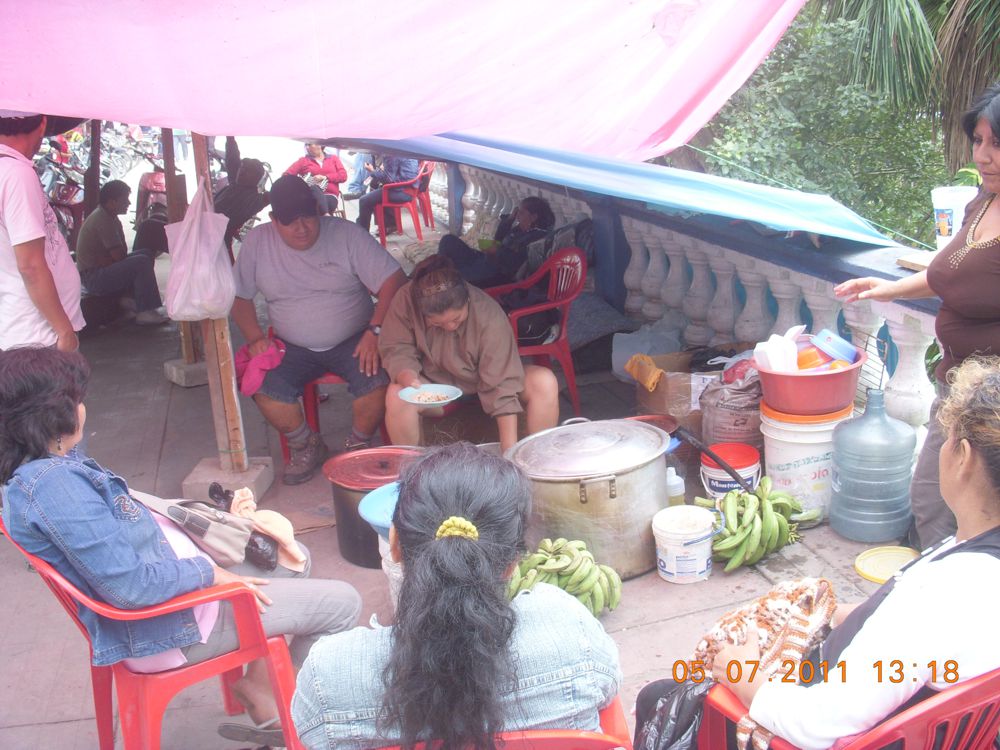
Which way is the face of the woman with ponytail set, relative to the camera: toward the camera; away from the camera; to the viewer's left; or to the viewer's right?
away from the camera

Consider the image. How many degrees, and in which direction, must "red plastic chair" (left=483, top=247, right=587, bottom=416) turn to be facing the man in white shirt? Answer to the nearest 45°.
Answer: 0° — it already faces them

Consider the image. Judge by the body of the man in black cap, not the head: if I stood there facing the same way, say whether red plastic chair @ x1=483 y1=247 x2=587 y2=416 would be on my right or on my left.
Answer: on my left

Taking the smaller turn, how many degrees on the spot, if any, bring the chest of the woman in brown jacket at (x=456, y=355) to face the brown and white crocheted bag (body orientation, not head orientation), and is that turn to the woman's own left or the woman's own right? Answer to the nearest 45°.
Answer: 0° — they already face it

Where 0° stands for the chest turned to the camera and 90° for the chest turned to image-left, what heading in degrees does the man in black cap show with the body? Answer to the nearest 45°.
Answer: approximately 0°

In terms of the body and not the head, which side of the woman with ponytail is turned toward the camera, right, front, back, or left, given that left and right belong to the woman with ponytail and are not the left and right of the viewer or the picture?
back

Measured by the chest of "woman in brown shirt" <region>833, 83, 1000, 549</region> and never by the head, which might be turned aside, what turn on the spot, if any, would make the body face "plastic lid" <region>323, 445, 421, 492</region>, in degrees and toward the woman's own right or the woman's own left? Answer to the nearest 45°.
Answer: approximately 45° to the woman's own right

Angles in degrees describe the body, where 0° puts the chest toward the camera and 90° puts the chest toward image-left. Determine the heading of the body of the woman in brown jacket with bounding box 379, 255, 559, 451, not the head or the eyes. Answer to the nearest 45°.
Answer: approximately 0°
